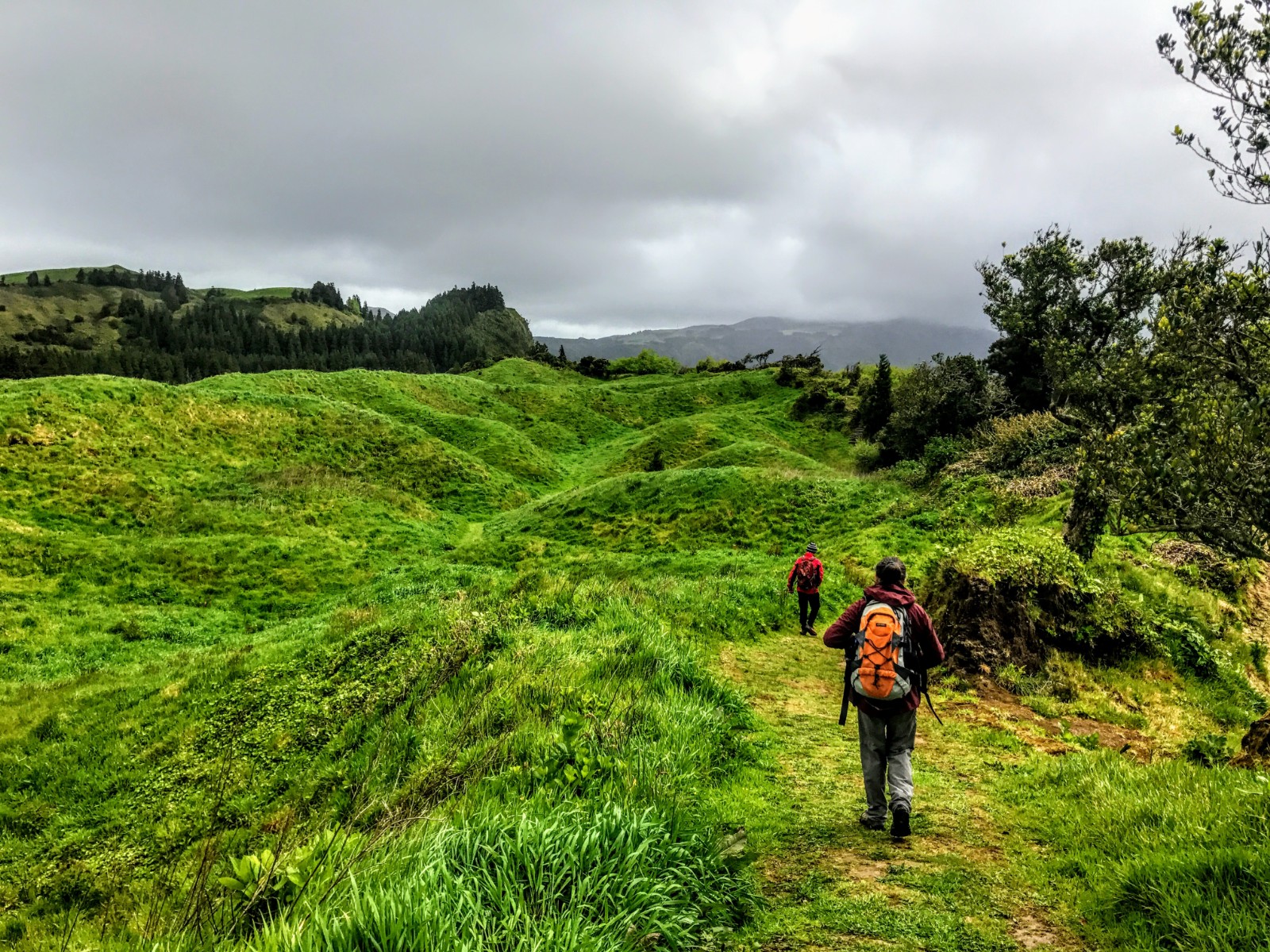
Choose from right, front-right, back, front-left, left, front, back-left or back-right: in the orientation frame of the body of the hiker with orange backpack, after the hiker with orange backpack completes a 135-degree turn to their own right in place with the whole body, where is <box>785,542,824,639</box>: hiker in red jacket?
back-left

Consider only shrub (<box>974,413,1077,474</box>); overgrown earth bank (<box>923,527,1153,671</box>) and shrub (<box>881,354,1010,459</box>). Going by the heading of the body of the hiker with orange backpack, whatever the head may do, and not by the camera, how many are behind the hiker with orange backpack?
0

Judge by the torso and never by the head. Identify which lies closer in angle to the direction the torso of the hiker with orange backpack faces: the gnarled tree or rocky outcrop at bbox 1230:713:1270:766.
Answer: the gnarled tree

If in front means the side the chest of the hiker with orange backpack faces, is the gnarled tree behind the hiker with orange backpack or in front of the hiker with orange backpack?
in front

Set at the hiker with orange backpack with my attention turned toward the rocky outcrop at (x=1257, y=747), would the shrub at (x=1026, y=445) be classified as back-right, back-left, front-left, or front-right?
front-left

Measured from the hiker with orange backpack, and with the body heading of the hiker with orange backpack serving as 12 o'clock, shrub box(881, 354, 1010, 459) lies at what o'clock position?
The shrub is roughly at 12 o'clock from the hiker with orange backpack.

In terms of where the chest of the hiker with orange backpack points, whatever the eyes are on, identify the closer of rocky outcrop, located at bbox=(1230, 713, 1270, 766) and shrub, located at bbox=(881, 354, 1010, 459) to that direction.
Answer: the shrub

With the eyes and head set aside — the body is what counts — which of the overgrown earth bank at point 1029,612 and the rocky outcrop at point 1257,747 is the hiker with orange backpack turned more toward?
the overgrown earth bank

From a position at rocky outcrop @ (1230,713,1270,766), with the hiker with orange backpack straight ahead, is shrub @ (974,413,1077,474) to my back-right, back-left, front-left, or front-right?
back-right

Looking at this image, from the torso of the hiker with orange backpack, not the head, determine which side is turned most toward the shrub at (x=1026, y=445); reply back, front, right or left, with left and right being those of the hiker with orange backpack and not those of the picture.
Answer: front

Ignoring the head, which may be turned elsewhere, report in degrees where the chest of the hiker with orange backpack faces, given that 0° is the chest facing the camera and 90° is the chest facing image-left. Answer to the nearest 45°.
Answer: approximately 180°

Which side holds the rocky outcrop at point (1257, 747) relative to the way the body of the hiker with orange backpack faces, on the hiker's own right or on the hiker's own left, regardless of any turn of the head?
on the hiker's own right
